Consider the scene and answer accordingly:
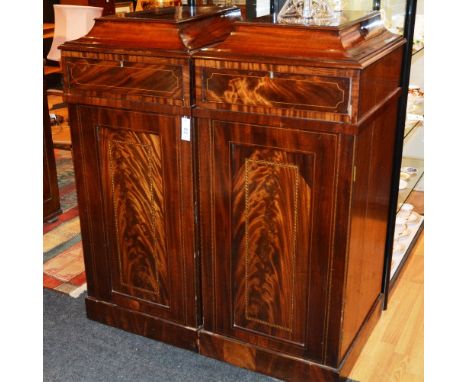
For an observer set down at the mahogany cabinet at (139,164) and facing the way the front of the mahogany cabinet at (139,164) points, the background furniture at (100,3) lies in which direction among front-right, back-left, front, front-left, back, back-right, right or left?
back-right

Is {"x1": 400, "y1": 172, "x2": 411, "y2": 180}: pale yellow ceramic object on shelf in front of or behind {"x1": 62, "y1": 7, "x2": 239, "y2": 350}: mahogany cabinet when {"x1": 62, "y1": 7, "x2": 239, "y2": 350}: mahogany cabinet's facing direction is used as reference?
behind

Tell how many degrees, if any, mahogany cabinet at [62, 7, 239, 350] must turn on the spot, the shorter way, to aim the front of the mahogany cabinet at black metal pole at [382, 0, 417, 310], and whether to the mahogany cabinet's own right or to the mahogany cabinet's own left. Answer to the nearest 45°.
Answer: approximately 135° to the mahogany cabinet's own left

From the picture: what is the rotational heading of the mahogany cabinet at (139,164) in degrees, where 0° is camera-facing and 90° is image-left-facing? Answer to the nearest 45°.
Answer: approximately 45°

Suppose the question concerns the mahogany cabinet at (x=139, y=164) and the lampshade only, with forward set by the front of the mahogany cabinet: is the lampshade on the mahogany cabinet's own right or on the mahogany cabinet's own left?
on the mahogany cabinet's own right

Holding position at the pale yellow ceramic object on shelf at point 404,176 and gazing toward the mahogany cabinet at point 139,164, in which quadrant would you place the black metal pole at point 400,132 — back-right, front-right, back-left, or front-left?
front-left

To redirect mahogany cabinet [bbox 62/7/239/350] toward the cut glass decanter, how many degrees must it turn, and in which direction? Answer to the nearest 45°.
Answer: approximately 135° to its left

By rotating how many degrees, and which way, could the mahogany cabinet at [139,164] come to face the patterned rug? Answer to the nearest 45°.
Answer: approximately 90° to its right
